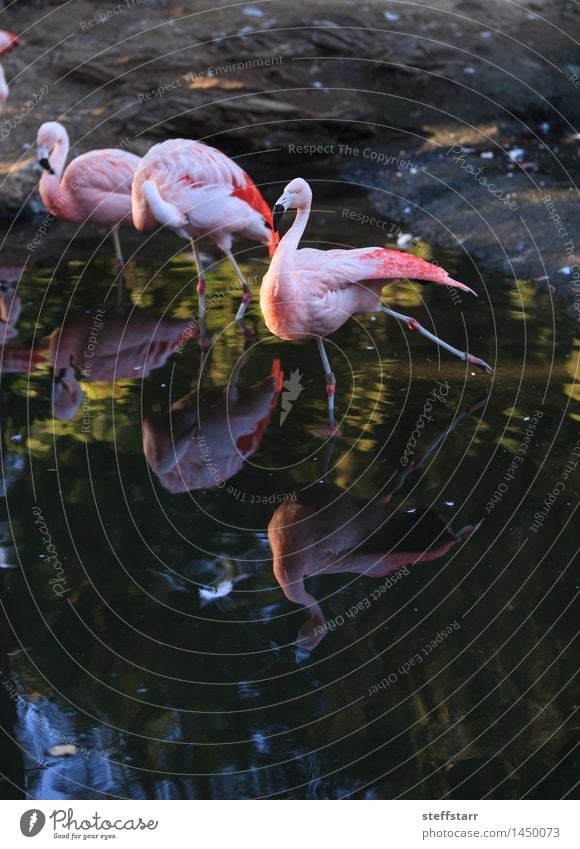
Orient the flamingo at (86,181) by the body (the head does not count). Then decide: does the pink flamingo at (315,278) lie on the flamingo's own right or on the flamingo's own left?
on the flamingo's own left

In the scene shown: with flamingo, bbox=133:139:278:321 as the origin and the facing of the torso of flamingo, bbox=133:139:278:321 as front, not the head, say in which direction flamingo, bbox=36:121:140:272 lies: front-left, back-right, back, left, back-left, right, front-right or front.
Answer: front-right

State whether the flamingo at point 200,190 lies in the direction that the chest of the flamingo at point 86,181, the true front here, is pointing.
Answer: no

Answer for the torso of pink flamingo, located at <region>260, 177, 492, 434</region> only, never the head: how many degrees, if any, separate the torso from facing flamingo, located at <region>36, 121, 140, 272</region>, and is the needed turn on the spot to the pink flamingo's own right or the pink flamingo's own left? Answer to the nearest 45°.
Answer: approximately 45° to the pink flamingo's own right

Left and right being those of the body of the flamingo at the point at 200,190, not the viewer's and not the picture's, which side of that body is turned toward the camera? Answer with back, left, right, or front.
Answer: left

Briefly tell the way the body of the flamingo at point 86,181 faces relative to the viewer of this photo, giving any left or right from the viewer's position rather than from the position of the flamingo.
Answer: facing to the left of the viewer

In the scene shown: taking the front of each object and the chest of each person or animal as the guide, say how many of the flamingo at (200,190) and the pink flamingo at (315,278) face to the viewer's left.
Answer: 2

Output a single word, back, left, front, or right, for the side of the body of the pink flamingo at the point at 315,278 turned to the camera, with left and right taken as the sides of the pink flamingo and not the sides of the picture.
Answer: left

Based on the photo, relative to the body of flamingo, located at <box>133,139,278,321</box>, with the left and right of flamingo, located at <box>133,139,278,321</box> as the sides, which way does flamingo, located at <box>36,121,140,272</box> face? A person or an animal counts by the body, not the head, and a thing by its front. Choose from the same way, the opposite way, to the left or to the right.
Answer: the same way

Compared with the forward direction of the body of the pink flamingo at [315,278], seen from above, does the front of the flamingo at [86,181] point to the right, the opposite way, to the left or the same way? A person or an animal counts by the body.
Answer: the same way

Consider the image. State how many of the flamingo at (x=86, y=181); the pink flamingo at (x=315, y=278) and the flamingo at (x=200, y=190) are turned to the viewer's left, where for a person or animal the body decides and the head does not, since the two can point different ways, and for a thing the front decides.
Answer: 3
